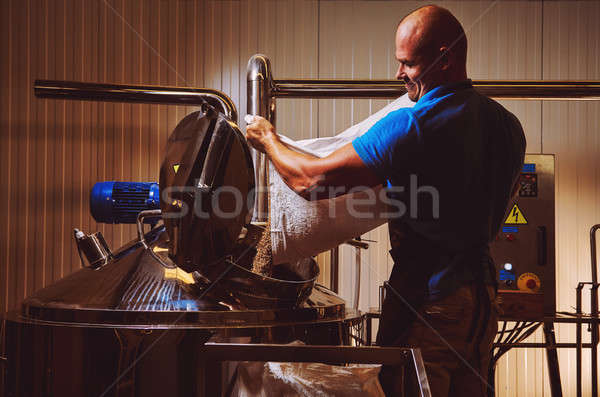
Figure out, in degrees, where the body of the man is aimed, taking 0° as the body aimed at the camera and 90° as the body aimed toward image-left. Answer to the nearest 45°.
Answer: approximately 135°

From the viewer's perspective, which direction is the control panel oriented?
toward the camera

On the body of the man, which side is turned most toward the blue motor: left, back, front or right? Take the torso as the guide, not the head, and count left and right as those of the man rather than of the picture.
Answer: front

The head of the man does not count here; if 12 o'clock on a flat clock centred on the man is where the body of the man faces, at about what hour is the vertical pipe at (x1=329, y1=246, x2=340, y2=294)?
The vertical pipe is roughly at 1 o'clock from the man.

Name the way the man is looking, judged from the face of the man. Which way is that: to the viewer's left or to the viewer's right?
to the viewer's left

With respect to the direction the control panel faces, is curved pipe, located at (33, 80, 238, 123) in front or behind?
in front

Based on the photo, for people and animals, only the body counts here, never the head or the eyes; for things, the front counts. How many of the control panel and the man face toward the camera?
1

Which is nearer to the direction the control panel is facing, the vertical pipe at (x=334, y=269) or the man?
the man

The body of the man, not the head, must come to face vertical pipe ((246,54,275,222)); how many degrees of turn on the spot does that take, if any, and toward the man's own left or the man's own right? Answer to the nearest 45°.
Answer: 0° — they already face it

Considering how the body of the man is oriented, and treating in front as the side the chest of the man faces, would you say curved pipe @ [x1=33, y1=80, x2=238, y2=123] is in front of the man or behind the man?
in front
